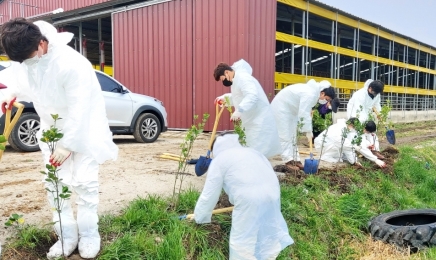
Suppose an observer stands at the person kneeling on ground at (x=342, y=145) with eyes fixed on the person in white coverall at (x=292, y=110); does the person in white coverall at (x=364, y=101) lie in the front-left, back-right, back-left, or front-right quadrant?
back-right

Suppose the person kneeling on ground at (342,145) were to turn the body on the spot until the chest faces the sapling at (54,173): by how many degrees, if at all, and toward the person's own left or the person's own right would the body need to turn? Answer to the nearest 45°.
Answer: approximately 90° to the person's own right

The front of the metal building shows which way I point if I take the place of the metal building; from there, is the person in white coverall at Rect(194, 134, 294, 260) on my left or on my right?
on my left

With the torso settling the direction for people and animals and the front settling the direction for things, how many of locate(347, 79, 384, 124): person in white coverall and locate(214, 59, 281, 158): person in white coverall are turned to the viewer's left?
1

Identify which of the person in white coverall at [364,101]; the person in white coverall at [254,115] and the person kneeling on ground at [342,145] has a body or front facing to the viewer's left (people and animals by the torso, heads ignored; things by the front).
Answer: the person in white coverall at [254,115]

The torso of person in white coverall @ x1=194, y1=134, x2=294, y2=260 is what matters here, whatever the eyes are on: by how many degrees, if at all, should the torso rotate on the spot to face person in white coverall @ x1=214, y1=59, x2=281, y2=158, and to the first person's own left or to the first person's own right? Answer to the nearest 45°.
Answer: approximately 45° to the first person's own right

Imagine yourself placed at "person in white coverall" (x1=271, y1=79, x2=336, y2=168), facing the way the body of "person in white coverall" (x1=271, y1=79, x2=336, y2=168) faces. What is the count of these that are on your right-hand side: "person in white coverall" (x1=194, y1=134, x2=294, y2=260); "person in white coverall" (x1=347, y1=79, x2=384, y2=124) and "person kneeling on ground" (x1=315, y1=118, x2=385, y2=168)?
1

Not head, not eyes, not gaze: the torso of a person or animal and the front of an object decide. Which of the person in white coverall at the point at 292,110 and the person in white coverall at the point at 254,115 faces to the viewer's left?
the person in white coverall at the point at 254,115

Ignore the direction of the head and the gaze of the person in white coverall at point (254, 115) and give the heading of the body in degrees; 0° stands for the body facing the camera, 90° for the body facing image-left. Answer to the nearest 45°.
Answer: approximately 90°

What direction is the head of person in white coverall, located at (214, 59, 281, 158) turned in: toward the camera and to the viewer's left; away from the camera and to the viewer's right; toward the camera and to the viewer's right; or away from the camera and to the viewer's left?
toward the camera and to the viewer's left
